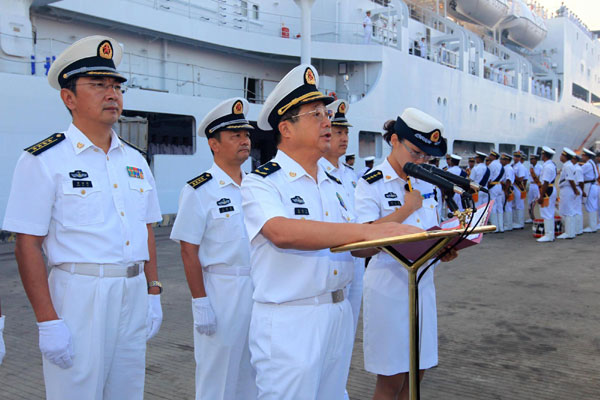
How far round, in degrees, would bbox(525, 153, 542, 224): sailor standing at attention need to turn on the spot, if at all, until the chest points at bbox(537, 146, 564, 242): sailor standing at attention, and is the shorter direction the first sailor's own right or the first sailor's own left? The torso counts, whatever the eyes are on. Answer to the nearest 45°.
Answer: approximately 90° to the first sailor's own left

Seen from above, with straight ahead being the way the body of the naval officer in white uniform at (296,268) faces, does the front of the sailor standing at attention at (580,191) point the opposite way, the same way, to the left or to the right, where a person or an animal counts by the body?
the opposite way

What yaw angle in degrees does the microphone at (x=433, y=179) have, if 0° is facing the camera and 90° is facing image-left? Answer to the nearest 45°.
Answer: approximately 90°

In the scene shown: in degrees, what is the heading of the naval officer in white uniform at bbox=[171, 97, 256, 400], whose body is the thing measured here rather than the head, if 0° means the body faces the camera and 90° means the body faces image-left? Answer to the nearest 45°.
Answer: approximately 315°

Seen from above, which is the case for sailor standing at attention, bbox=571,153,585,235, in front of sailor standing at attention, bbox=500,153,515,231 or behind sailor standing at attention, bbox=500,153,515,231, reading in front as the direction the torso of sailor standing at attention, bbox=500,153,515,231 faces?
behind

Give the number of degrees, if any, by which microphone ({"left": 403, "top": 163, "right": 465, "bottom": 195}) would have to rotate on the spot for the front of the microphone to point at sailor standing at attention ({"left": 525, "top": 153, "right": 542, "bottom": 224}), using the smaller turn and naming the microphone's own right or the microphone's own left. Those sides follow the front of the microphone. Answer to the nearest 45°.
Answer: approximately 90° to the microphone's own right
